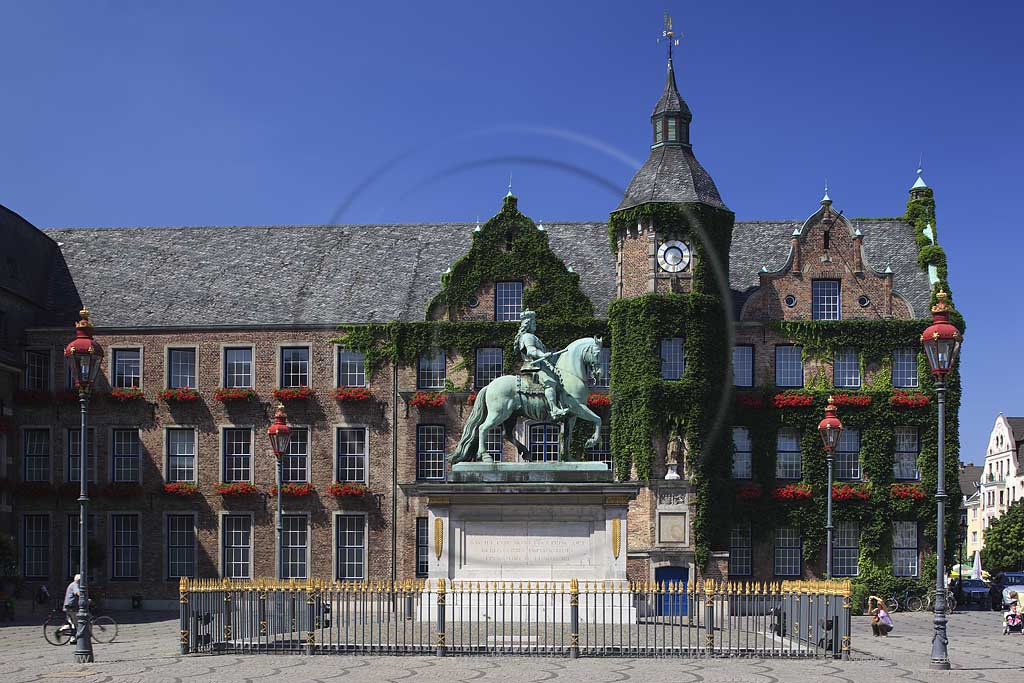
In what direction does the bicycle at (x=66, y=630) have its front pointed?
to the viewer's right

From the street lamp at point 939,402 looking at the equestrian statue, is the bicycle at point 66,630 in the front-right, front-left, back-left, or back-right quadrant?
front-left

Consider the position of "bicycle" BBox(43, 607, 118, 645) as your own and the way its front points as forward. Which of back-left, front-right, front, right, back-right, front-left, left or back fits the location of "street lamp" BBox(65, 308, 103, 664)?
right

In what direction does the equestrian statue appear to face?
to the viewer's right

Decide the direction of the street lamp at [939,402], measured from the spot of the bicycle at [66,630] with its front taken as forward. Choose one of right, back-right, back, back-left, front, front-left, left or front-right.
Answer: front-right

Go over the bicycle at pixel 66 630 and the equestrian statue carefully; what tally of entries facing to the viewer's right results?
2

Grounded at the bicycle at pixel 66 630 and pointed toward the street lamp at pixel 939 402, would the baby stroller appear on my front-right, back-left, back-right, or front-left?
front-left

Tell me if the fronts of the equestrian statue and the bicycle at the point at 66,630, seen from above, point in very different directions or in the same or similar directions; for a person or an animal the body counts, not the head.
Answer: same or similar directions

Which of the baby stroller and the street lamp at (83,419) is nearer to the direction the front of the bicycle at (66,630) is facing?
the baby stroller
